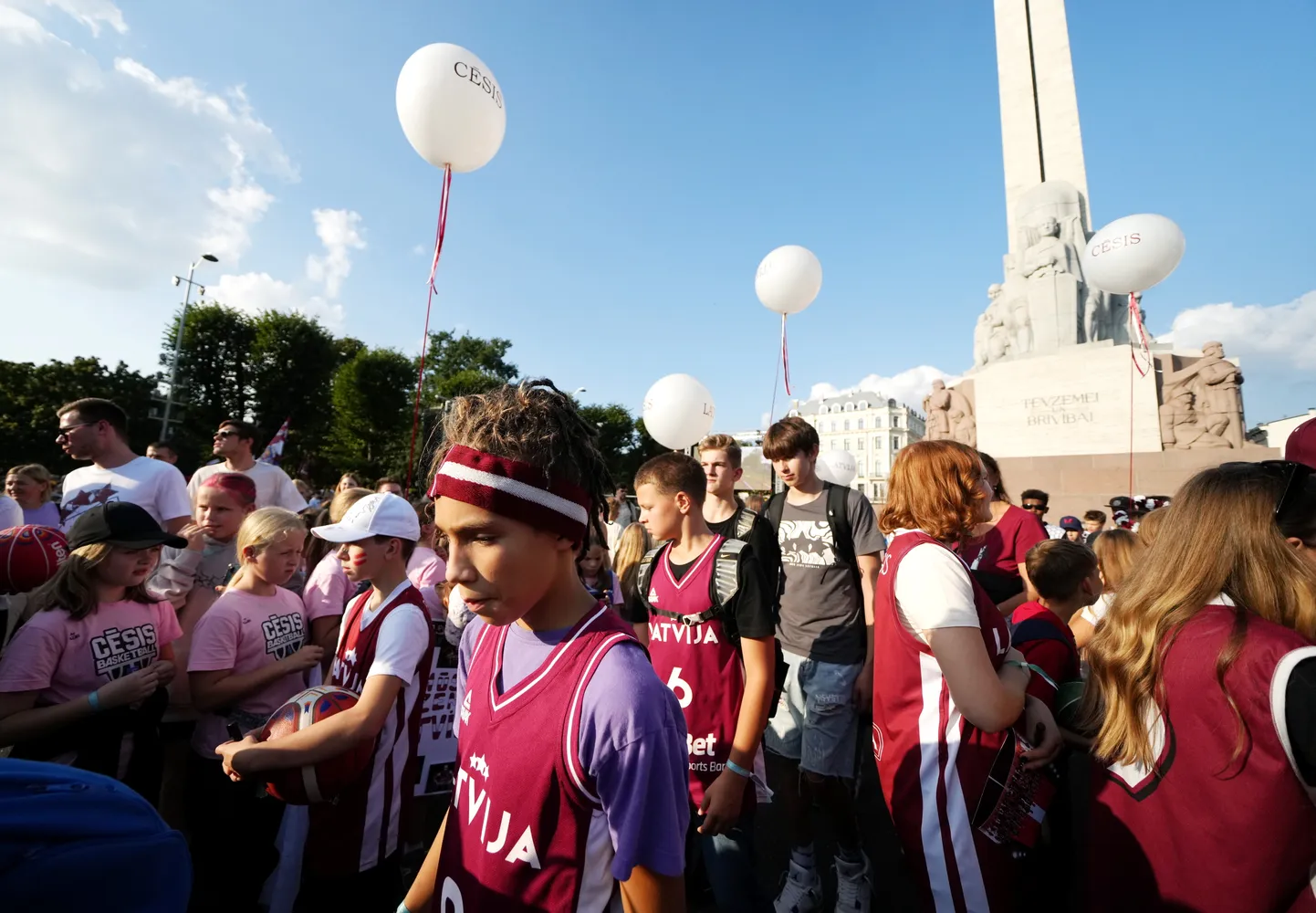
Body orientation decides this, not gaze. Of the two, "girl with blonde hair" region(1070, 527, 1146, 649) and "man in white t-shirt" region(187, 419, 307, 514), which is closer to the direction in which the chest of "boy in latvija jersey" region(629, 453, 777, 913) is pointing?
the man in white t-shirt

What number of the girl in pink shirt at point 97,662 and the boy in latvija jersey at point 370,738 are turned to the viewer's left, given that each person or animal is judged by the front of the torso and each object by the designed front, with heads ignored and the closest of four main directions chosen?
1

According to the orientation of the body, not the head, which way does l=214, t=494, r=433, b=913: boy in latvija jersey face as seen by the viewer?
to the viewer's left

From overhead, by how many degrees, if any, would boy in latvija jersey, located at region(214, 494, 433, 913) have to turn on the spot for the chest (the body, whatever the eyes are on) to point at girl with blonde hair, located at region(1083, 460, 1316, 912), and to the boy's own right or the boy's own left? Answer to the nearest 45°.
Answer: approximately 135° to the boy's own left

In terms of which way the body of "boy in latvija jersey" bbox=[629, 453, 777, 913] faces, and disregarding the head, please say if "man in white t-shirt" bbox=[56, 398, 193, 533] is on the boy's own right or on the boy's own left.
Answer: on the boy's own right

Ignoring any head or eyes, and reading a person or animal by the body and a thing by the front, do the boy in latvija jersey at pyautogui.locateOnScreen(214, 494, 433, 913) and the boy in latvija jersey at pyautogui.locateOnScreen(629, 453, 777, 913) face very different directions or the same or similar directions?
same or similar directions

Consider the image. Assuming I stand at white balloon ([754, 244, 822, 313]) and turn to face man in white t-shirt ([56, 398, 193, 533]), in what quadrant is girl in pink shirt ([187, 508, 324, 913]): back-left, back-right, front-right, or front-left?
front-left

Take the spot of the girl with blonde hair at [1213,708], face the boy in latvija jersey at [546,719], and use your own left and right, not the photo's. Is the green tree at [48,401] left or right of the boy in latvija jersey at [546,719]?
right

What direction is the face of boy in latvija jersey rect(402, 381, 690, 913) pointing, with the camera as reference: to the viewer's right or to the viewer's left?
to the viewer's left

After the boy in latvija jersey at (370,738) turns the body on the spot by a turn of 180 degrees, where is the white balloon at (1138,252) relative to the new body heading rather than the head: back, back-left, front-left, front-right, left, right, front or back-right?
front

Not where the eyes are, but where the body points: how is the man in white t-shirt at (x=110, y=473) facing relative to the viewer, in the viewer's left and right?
facing the viewer and to the left of the viewer

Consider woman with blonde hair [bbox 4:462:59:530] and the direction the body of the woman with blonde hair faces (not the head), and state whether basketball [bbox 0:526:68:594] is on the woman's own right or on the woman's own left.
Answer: on the woman's own left

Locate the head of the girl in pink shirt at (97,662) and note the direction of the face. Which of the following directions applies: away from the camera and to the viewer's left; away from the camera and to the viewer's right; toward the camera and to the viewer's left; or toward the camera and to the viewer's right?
toward the camera and to the viewer's right

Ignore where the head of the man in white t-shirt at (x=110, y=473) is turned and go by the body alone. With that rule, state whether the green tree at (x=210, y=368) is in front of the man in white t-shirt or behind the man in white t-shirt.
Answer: behind

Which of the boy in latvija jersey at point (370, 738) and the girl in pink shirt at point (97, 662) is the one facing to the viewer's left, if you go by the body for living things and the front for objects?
the boy in latvija jersey
